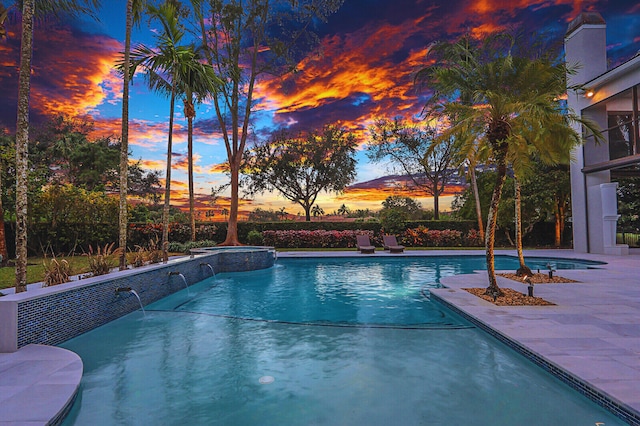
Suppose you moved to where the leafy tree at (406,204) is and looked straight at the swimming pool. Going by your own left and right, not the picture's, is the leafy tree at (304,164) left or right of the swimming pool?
right

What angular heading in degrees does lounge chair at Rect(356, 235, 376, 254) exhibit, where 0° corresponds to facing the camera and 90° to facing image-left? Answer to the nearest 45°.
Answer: approximately 315°

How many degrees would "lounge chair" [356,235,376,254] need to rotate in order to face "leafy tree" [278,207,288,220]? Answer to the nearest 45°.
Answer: approximately 180°

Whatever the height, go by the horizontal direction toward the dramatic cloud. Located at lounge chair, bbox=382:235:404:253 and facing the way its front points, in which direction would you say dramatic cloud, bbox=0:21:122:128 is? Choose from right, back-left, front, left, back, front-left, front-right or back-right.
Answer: back-right

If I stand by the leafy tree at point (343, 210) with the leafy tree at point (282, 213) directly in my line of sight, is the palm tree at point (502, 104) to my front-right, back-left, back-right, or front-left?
back-left

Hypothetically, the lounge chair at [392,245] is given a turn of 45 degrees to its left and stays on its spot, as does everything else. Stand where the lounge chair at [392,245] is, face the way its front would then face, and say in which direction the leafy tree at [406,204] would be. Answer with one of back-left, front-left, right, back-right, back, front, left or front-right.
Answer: left

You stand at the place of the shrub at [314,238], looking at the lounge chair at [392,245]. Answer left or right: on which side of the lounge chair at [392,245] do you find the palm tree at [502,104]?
right

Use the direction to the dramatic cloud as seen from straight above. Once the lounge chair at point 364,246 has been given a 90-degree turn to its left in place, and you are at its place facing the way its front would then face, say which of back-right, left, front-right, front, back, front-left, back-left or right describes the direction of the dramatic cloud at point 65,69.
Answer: back-left

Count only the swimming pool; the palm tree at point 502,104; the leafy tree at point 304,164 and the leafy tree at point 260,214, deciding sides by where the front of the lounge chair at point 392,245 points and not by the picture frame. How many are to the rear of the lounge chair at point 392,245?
2

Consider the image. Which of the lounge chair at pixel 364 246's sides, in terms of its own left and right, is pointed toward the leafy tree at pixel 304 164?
back

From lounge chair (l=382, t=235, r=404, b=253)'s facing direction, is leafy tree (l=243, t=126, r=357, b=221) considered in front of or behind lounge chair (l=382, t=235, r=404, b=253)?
behind

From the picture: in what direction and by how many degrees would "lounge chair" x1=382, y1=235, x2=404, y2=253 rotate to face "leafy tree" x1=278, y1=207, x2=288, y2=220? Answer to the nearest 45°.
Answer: approximately 180°

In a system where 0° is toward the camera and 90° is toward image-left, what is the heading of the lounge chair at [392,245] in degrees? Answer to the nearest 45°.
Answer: approximately 315°
